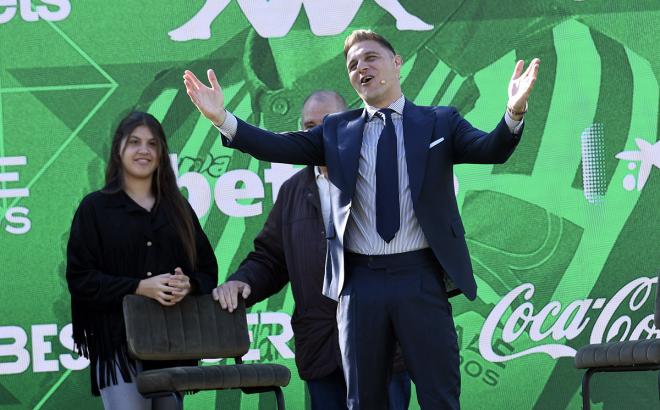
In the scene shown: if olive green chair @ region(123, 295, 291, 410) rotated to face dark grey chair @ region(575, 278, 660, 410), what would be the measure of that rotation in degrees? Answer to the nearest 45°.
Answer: approximately 45° to its left

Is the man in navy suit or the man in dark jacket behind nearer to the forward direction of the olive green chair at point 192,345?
the man in navy suit

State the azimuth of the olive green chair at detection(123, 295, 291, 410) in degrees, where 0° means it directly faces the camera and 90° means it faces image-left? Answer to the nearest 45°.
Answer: approximately 315°
